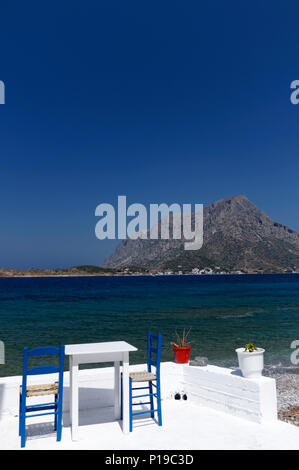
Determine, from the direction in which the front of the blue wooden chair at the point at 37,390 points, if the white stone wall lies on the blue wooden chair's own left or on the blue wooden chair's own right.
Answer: on the blue wooden chair's own right

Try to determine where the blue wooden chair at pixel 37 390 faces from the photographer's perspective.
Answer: facing away from the viewer
